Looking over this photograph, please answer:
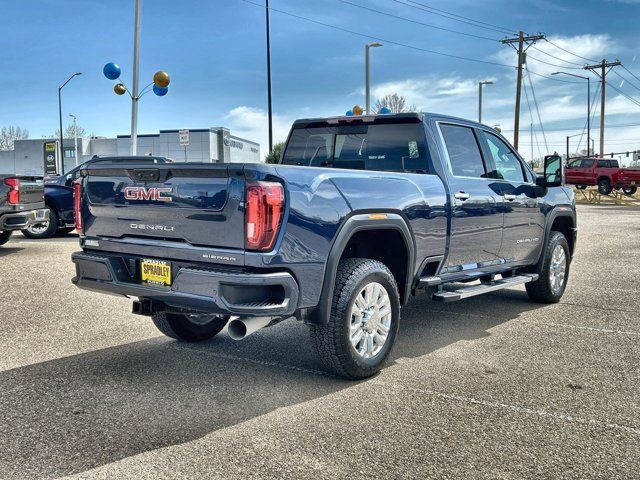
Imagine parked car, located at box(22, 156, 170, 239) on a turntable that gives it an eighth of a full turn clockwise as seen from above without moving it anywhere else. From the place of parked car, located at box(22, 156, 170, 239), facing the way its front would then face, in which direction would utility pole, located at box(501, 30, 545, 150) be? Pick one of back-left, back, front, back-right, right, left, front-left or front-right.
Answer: right

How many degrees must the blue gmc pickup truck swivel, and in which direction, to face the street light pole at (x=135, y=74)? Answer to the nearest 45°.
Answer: approximately 45° to its left

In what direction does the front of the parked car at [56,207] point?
to the viewer's left

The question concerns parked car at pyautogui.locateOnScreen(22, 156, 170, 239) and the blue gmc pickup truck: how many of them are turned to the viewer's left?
1

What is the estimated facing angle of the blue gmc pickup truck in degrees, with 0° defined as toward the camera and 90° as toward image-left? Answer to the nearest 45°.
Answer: approximately 225°

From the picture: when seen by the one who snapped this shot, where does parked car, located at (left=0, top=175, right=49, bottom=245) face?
facing away from the viewer and to the left of the viewer

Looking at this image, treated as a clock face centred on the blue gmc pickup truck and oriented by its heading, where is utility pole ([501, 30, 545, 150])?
The utility pole is roughly at 11 o'clock from the blue gmc pickup truck.

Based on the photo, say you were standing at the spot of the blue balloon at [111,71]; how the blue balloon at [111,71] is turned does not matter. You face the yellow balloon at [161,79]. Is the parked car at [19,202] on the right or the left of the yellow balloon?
right

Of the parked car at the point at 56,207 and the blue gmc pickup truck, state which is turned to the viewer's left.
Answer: the parked car

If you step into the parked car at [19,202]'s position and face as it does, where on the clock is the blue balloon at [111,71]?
The blue balloon is roughly at 2 o'clock from the parked car.

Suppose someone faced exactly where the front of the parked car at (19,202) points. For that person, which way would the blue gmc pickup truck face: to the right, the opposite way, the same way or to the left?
to the right

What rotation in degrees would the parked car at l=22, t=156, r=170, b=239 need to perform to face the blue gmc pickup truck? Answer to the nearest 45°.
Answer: approximately 90° to its left

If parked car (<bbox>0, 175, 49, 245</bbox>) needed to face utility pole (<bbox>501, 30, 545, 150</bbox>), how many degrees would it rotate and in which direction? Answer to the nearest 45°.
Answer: approximately 90° to its right
